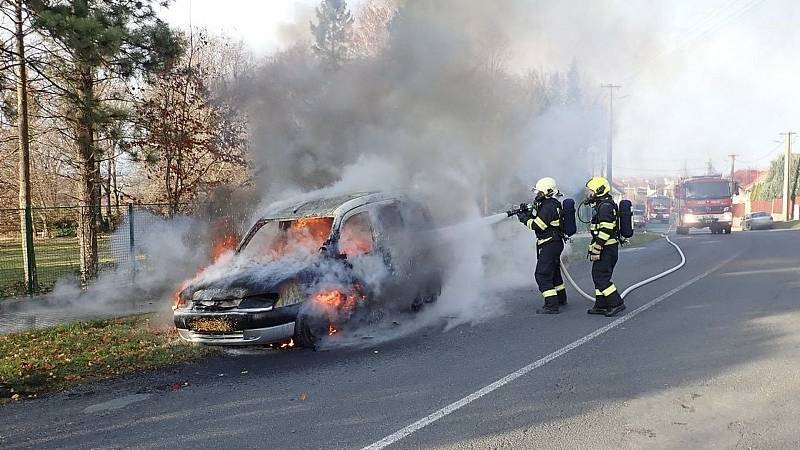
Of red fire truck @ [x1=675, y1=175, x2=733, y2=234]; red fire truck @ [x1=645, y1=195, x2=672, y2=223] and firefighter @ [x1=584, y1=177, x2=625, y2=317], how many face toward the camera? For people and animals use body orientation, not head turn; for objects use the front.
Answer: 2

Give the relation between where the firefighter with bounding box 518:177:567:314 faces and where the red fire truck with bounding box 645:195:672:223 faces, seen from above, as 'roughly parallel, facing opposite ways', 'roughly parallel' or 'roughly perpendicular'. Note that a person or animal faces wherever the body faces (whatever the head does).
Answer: roughly perpendicular

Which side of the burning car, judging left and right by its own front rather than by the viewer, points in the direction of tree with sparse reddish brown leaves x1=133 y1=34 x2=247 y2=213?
right

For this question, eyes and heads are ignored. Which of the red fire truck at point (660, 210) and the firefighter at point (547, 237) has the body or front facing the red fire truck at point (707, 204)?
the red fire truck at point (660, 210)

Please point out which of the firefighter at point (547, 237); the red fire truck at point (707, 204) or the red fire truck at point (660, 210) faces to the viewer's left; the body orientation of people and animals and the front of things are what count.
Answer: the firefighter

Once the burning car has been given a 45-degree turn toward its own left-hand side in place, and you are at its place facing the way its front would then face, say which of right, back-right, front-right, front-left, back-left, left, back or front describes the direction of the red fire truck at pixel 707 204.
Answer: back-left

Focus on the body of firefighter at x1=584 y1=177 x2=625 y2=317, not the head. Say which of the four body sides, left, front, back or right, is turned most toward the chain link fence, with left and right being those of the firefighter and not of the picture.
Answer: front

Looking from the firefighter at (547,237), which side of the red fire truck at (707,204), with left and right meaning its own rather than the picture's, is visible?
front

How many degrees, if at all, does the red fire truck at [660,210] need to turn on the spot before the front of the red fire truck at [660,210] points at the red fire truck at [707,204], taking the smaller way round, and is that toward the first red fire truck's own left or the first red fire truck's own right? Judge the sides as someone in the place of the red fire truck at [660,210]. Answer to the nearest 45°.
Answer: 0° — it already faces it

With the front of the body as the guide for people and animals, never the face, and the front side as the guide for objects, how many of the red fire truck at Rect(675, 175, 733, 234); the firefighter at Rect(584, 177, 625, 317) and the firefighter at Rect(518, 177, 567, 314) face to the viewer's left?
2

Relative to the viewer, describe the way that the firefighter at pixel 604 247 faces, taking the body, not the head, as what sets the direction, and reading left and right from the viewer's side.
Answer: facing to the left of the viewer

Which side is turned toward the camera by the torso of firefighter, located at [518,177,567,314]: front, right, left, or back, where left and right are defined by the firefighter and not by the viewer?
left

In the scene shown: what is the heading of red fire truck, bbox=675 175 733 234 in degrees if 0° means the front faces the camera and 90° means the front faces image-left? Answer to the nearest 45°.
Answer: approximately 0°

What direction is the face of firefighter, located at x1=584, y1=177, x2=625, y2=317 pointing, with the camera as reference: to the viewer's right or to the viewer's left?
to the viewer's left

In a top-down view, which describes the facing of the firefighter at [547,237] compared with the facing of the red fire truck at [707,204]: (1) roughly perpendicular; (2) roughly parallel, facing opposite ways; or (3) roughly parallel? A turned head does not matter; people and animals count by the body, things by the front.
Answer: roughly perpendicular

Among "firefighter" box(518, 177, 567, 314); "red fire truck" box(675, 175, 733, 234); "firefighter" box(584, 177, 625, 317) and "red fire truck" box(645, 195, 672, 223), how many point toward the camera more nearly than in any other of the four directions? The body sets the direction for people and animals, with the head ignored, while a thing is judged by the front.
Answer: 2

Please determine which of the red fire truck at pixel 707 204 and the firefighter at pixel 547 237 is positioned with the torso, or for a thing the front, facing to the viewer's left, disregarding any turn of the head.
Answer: the firefighter

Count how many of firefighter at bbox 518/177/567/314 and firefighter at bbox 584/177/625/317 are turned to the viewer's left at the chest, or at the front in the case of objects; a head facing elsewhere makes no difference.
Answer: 2
